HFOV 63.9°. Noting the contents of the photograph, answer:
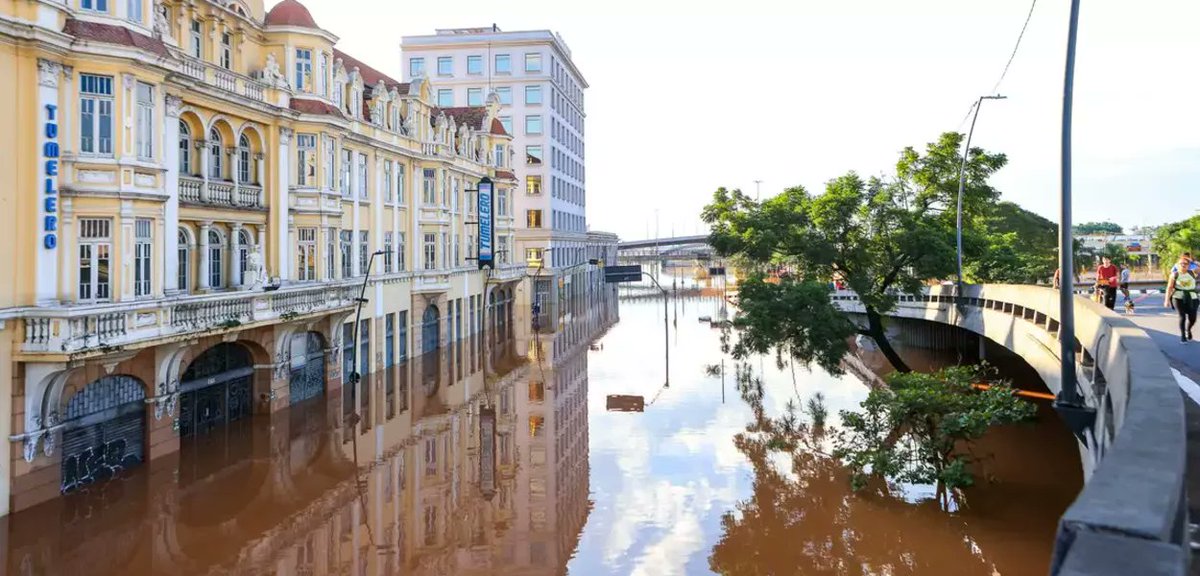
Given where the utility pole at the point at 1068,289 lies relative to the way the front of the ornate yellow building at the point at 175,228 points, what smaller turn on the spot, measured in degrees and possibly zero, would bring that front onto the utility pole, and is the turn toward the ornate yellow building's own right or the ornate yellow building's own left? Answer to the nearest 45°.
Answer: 0° — it already faces it

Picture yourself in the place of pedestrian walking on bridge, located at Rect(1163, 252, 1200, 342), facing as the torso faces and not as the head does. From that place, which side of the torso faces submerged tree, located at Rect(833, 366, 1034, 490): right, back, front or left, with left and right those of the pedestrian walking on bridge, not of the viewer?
right

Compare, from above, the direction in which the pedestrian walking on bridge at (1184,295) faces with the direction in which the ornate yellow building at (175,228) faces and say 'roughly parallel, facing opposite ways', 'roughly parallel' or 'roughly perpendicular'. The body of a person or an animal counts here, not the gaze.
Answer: roughly perpendicular

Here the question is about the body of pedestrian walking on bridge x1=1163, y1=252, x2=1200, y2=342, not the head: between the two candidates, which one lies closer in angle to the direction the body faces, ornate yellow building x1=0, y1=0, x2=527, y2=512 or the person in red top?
the ornate yellow building

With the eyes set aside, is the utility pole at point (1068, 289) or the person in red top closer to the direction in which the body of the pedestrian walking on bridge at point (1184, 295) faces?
the utility pole

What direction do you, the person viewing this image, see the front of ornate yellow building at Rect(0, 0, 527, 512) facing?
facing the viewer and to the right of the viewer

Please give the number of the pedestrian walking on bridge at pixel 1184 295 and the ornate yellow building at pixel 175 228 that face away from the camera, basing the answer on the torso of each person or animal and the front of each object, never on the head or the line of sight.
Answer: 0

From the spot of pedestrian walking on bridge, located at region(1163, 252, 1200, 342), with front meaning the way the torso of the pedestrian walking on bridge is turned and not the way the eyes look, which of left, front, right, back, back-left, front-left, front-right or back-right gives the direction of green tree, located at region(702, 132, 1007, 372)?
back-right

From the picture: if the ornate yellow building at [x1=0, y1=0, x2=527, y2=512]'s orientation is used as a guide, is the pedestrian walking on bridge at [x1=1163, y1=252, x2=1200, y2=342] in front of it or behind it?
in front

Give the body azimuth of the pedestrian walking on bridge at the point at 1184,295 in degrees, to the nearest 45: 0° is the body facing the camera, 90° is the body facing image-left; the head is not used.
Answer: approximately 0°
